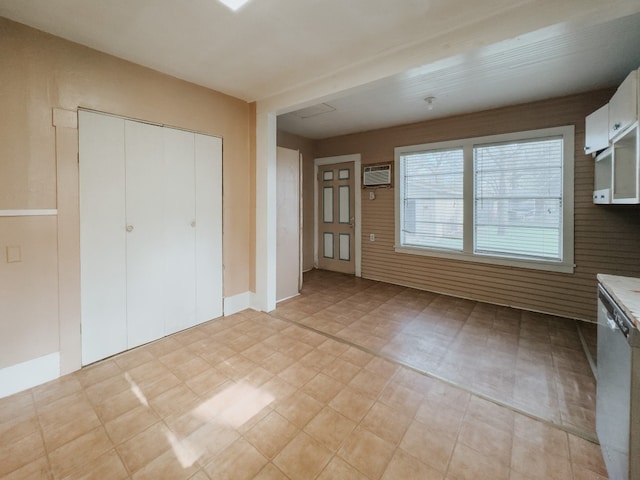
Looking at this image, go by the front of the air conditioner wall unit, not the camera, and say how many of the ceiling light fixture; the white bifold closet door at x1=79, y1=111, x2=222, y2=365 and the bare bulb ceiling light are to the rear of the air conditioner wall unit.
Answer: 0

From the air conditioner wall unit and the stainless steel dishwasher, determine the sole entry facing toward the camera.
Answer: the air conditioner wall unit

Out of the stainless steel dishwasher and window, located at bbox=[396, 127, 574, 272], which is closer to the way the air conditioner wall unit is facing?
the stainless steel dishwasher

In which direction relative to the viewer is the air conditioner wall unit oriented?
toward the camera

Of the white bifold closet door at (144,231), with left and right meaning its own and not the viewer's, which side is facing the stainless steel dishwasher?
front

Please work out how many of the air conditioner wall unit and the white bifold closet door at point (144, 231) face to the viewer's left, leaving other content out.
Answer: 0

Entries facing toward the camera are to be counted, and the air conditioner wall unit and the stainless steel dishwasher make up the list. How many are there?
1

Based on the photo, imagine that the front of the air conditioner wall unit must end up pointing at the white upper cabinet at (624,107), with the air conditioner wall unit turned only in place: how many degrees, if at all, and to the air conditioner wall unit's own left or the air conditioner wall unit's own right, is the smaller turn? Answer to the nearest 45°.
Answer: approximately 45° to the air conditioner wall unit's own left

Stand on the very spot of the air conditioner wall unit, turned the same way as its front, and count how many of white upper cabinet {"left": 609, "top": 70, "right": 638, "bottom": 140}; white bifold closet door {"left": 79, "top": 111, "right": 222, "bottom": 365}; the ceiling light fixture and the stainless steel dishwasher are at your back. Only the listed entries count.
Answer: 0

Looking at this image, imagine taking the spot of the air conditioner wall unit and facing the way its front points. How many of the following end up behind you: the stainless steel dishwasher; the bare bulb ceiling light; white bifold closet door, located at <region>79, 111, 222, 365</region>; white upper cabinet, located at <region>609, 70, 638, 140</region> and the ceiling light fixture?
0

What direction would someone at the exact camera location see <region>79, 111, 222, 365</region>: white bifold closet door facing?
facing the viewer and to the right of the viewer

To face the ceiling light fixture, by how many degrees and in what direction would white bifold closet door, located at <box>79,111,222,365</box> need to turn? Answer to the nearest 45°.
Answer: approximately 45° to its right

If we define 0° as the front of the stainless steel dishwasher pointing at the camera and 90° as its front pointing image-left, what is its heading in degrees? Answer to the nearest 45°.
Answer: approximately 90°

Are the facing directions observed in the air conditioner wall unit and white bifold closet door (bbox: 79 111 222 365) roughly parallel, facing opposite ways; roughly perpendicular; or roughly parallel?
roughly perpendicular

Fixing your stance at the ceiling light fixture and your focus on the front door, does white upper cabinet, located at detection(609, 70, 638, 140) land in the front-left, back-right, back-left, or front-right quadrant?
front-right

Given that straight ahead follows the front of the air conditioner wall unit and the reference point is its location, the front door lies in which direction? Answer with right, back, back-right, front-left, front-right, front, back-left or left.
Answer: back-right

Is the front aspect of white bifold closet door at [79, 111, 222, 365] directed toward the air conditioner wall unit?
no
